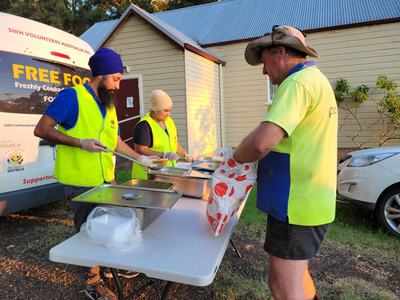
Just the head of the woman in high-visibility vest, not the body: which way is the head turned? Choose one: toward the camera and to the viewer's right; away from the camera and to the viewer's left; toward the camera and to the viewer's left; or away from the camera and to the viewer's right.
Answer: toward the camera and to the viewer's right

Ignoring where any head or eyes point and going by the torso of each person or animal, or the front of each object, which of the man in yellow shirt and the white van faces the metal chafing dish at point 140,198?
the man in yellow shirt

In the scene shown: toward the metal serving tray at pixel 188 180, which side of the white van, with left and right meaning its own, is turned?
back

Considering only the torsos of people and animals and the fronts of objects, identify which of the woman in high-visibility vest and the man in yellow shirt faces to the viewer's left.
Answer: the man in yellow shirt

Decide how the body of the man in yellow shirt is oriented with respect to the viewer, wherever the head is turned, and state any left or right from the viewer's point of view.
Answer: facing to the left of the viewer

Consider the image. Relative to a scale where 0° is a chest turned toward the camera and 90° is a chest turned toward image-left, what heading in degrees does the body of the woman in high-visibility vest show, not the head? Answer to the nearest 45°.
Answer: approximately 315°

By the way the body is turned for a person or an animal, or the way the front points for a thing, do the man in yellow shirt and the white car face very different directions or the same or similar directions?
same or similar directions

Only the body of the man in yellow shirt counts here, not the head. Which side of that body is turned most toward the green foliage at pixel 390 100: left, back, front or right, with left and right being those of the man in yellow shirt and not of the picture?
right

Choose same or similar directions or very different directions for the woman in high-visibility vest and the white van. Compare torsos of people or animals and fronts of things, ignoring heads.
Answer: very different directions

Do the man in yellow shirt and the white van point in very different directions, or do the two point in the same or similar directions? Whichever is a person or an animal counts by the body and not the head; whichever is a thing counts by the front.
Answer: same or similar directions

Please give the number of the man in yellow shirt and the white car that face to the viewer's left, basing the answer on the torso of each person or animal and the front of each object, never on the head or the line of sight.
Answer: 2

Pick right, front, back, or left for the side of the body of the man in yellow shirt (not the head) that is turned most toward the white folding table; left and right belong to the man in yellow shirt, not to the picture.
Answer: front

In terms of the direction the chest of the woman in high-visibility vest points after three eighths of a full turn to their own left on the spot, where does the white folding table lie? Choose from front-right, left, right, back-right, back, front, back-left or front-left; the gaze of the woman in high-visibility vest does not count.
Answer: back

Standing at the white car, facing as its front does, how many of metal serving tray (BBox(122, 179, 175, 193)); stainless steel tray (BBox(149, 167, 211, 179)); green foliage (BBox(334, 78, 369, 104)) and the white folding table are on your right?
1

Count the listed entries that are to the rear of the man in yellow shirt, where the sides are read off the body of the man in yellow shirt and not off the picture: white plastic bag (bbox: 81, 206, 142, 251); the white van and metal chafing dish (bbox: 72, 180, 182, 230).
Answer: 0

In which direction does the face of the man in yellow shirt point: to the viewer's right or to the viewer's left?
to the viewer's left

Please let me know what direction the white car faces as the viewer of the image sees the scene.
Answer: facing to the left of the viewer

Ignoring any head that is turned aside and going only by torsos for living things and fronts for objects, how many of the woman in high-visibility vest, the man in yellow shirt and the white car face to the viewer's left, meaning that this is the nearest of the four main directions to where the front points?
2
